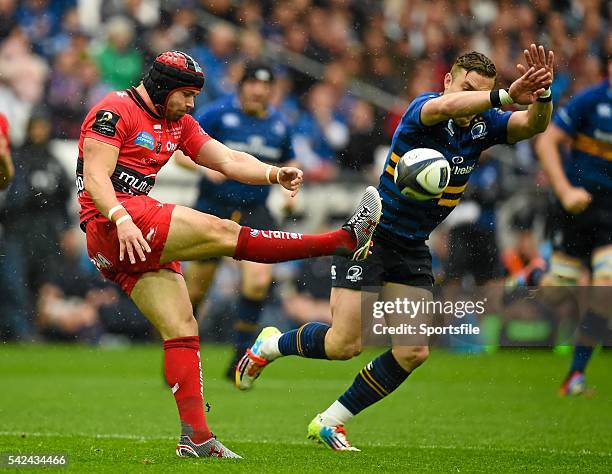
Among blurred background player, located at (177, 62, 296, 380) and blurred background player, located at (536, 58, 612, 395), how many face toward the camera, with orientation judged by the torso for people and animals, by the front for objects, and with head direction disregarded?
2

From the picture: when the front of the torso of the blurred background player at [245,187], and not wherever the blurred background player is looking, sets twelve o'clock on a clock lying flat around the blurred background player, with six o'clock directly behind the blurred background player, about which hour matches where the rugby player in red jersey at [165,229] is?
The rugby player in red jersey is roughly at 12 o'clock from the blurred background player.

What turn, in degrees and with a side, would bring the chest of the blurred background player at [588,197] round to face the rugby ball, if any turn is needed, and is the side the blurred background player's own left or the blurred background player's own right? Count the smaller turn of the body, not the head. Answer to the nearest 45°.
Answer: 0° — they already face it

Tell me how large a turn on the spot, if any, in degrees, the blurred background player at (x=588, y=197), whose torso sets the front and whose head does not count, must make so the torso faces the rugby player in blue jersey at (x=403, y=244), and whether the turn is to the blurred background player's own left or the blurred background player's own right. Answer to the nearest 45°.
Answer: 0° — they already face them

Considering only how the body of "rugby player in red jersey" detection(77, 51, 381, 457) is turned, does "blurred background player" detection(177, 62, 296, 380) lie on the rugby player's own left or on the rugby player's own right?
on the rugby player's own left

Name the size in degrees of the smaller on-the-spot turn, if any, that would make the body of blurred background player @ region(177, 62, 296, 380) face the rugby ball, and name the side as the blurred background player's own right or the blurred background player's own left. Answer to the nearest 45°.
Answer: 0° — they already face it

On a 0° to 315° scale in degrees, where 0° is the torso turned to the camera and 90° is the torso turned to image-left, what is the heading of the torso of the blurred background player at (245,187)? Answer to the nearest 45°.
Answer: approximately 0°
